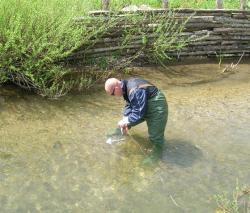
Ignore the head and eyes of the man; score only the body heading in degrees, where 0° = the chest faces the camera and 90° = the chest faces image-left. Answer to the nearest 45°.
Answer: approximately 90°

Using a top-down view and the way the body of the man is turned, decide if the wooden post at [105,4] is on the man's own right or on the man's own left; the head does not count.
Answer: on the man's own right

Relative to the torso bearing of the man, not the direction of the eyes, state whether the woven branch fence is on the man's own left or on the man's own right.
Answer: on the man's own right
